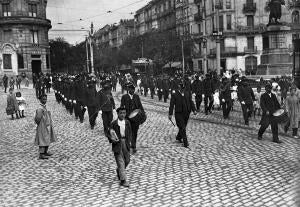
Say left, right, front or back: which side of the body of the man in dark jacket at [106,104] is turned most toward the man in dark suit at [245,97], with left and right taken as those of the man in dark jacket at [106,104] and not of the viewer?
left

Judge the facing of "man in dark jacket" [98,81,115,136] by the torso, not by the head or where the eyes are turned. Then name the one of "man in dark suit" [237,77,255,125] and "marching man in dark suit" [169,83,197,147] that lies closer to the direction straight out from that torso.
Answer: the marching man in dark suit

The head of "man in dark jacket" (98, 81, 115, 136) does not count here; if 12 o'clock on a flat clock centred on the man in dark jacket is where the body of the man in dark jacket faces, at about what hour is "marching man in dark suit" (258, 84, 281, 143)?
The marching man in dark suit is roughly at 10 o'clock from the man in dark jacket.

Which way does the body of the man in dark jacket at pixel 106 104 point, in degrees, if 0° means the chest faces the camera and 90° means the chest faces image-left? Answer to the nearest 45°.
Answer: approximately 0°

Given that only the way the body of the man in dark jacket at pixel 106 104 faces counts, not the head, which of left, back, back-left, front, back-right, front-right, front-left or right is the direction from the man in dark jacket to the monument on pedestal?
back-left

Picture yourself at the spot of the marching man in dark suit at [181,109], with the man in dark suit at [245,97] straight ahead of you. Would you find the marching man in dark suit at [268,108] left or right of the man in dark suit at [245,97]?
right

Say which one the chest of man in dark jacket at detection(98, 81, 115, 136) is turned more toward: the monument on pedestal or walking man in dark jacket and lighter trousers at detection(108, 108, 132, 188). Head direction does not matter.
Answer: the walking man in dark jacket and lighter trousers

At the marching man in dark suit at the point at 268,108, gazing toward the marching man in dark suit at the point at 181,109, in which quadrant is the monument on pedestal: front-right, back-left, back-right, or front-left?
back-right

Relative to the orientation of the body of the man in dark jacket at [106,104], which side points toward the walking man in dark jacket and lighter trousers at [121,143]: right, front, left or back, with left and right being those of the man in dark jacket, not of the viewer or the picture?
front

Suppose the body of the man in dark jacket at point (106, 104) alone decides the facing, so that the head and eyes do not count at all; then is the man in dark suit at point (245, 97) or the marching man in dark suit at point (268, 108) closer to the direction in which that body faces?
the marching man in dark suit

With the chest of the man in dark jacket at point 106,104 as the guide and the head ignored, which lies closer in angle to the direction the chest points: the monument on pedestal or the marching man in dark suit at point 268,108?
the marching man in dark suit
